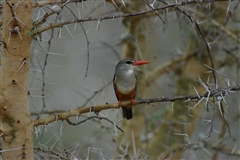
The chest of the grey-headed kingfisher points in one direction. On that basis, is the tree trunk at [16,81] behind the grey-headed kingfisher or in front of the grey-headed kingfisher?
behind

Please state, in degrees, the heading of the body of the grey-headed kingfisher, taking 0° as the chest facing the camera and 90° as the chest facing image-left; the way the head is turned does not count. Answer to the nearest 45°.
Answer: approximately 0°
